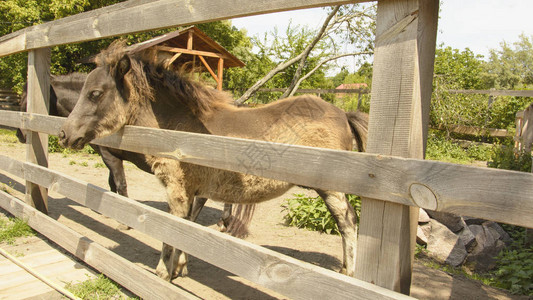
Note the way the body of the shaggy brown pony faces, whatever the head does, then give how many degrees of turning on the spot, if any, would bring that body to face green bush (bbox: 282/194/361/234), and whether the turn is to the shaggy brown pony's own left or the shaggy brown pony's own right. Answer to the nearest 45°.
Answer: approximately 135° to the shaggy brown pony's own right

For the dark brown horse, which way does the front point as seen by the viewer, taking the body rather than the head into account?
to the viewer's left

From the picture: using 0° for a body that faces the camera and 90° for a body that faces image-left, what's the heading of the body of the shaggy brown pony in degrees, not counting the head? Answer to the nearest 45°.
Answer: approximately 90°

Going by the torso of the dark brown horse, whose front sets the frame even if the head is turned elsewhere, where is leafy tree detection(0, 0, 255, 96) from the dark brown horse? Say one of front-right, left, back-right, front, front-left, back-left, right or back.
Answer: right

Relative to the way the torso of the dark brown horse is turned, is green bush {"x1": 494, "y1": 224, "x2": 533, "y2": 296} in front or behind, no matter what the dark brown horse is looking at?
behind

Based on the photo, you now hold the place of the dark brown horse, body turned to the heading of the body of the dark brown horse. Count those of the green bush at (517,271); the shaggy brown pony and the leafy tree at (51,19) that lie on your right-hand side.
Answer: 1

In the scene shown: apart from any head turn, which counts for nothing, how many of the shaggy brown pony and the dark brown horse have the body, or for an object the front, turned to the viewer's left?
2

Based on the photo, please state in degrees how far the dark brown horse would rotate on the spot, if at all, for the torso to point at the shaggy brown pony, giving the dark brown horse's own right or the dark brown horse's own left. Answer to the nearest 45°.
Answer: approximately 90° to the dark brown horse's own left
